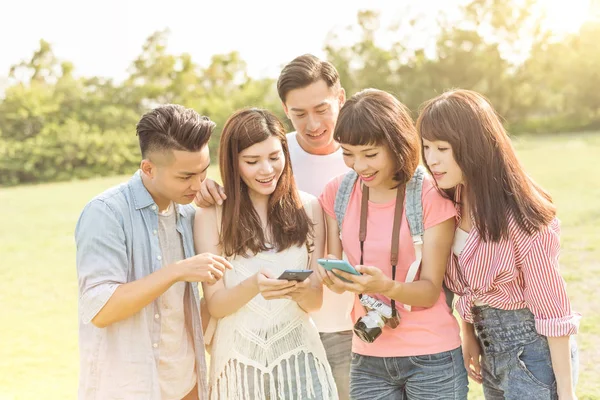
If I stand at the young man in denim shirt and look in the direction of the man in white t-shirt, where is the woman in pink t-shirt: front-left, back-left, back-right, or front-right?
front-right

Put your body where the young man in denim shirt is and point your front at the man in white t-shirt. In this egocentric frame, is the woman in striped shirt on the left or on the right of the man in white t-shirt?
right

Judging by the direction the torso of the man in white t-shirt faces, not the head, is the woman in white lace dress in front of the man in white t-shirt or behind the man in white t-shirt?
in front

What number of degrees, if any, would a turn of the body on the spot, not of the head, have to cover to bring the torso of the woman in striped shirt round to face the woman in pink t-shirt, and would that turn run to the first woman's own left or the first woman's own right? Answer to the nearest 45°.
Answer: approximately 45° to the first woman's own right

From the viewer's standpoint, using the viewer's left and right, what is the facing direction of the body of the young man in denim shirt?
facing the viewer and to the right of the viewer

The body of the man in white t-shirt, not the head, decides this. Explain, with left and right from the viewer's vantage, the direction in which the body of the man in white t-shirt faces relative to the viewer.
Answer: facing the viewer

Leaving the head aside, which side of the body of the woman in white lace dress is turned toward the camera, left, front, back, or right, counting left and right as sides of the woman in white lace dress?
front

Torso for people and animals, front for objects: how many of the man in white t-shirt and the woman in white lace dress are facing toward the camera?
2

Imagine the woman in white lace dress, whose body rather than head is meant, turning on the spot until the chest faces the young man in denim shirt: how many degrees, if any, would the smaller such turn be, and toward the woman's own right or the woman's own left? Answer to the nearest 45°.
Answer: approximately 90° to the woman's own right

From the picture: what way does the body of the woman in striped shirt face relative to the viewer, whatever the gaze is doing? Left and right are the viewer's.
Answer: facing the viewer and to the left of the viewer

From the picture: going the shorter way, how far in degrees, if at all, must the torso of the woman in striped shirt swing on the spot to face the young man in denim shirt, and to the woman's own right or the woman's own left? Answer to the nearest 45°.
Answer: approximately 45° to the woman's own right

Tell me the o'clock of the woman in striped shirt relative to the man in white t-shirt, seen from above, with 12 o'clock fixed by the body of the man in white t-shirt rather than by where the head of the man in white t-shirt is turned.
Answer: The woman in striped shirt is roughly at 11 o'clock from the man in white t-shirt.

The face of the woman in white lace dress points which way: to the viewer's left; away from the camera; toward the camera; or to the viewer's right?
toward the camera

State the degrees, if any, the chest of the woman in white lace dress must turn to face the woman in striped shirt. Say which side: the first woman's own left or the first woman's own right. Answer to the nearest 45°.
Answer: approximately 90° to the first woman's own left

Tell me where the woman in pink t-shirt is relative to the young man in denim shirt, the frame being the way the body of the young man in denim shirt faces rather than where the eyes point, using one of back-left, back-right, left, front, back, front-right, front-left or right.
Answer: front-left

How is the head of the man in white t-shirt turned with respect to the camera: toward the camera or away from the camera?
toward the camera

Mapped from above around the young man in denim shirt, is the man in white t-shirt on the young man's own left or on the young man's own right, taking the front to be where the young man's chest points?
on the young man's own left

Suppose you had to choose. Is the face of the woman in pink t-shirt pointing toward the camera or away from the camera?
toward the camera
